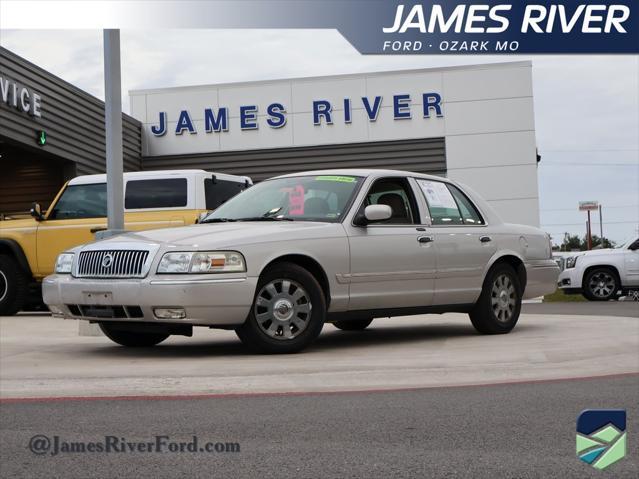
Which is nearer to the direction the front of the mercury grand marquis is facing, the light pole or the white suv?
the light pole

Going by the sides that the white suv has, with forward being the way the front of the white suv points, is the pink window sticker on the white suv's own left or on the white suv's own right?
on the white suv's own left

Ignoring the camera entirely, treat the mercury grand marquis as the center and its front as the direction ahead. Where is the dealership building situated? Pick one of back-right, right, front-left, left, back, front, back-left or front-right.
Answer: back-right

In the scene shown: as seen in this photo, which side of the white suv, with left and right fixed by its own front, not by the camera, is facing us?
left

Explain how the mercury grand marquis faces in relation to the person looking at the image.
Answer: facing the viewer and to the left of the viewer

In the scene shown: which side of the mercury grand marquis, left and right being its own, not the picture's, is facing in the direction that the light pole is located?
right

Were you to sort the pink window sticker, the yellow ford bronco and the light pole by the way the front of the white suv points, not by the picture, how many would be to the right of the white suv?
0

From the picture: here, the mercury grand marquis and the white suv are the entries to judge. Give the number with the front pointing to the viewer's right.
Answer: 0

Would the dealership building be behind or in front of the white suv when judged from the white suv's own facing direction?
in front

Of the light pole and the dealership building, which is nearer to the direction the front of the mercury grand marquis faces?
the light pole
